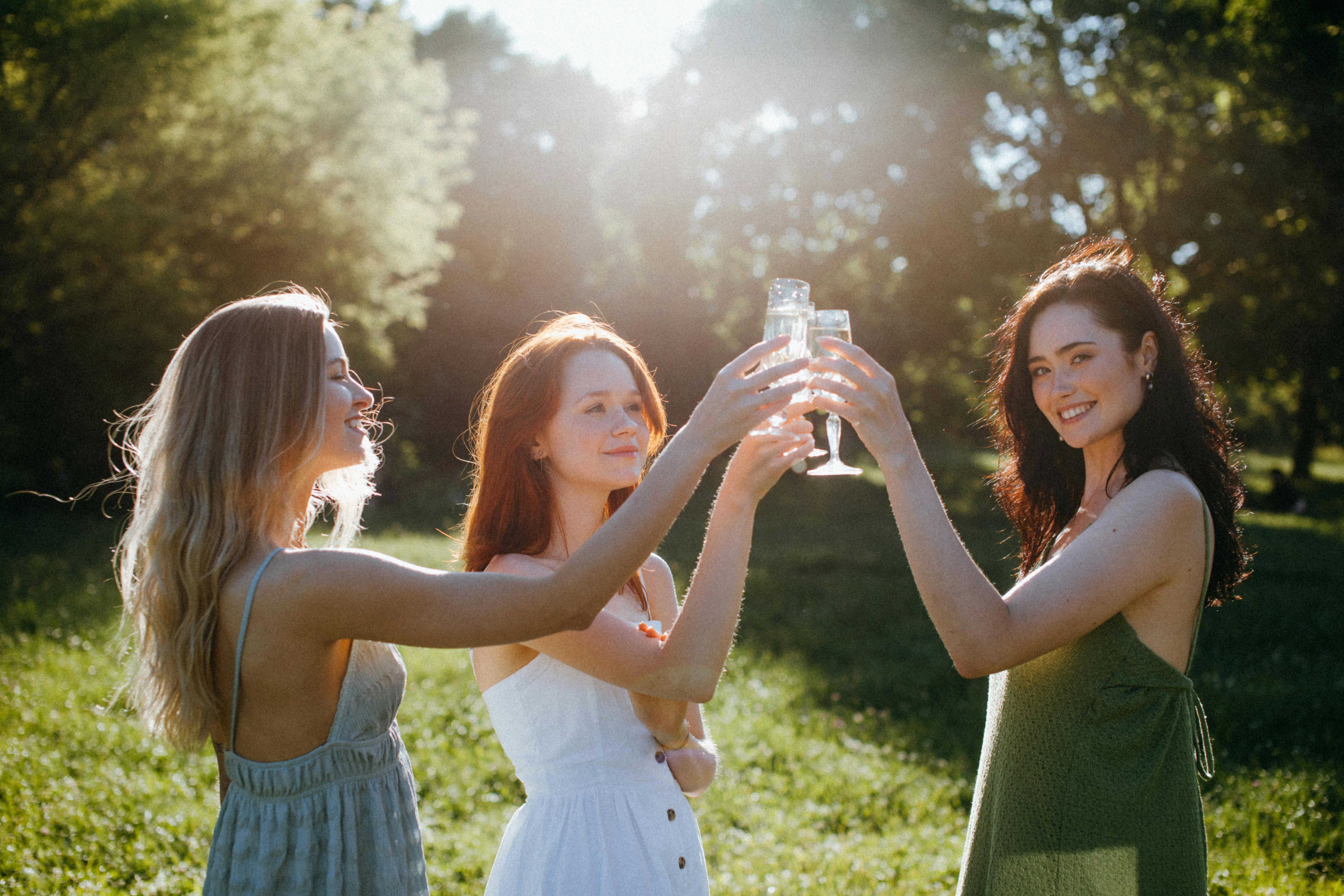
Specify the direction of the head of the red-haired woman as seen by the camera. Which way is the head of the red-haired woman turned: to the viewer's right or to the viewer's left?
to the viewer's right

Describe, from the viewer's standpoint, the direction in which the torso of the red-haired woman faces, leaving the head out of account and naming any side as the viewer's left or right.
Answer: facing the viewer and to the right of the viewer

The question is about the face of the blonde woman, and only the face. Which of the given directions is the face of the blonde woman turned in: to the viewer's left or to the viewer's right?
to the viewer's right

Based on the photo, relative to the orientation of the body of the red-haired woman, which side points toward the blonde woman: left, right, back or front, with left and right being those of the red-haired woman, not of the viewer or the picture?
right

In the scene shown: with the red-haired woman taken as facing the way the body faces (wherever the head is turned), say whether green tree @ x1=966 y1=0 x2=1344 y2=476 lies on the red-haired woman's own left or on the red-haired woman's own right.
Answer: on the red-haired woman's own left

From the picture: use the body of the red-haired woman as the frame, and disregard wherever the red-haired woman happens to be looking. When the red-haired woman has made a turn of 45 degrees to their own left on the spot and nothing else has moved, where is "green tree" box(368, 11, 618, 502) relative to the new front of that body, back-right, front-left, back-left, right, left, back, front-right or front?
left

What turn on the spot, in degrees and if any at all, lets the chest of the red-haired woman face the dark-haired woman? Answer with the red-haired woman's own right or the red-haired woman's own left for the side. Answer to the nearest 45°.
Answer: approximately 45° to the red-haired woman's own left
